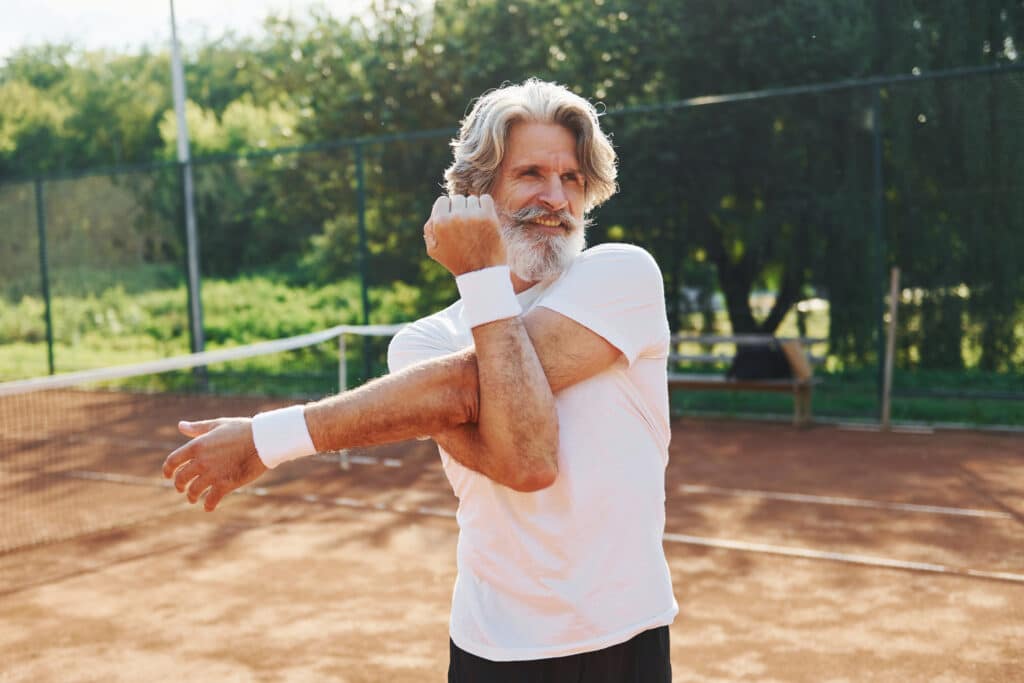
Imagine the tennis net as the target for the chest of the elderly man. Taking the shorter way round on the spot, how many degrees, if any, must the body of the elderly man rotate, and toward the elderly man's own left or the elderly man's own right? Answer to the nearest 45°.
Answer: approximately 180°

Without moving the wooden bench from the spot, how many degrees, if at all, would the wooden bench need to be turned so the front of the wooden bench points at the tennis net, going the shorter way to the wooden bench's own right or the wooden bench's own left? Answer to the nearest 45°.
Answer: approximately 90° to the wooden bench's own right

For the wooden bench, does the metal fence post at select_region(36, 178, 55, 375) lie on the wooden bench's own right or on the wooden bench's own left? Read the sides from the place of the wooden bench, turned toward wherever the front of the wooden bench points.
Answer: on the wooden bench's own right

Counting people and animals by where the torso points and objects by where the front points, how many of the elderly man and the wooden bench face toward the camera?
2

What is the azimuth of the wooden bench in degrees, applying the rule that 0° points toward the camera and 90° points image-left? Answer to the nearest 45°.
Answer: approximately 0°

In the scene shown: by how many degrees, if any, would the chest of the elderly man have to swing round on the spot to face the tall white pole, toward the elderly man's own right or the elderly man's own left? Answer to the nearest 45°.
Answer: approximately 180°

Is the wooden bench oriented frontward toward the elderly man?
yes

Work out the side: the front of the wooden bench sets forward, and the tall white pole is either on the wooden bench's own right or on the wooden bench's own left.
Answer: on the wooden bench's own right
